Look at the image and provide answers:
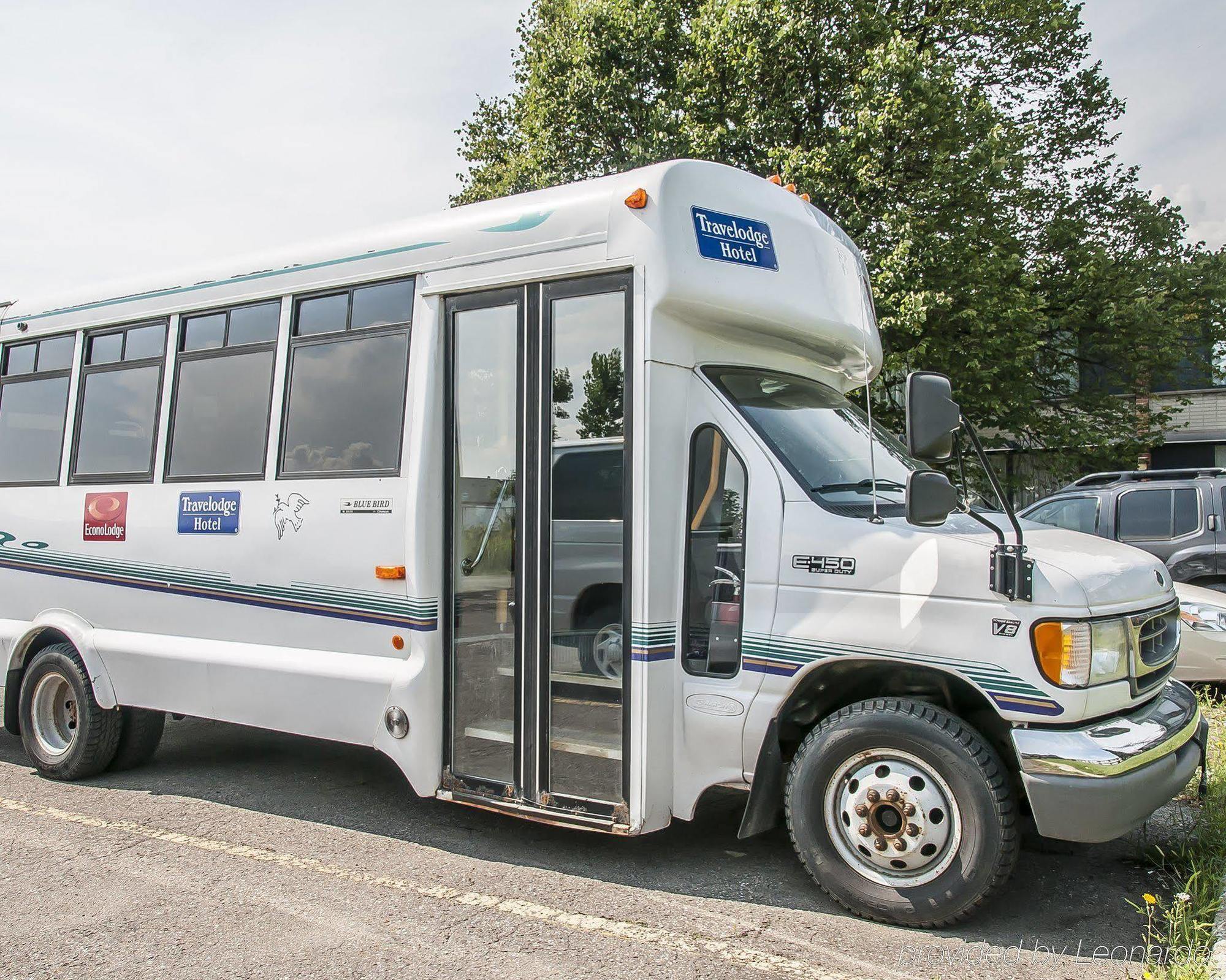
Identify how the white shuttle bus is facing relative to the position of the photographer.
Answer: facing the viewer and to the right of the viewer

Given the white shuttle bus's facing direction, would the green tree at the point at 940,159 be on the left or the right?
on its left

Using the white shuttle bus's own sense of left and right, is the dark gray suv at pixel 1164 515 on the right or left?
on its left
